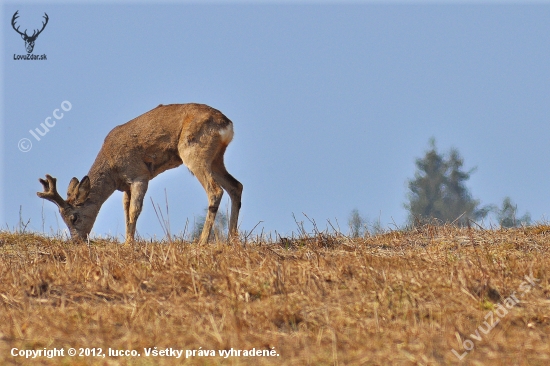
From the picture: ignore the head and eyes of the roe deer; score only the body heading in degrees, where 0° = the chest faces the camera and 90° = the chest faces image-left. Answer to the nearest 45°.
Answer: approximately 90°
